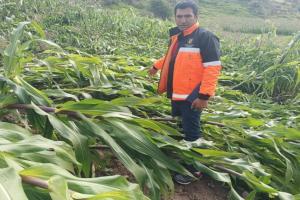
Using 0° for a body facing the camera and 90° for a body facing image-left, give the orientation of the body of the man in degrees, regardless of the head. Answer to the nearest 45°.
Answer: approximately 45°
